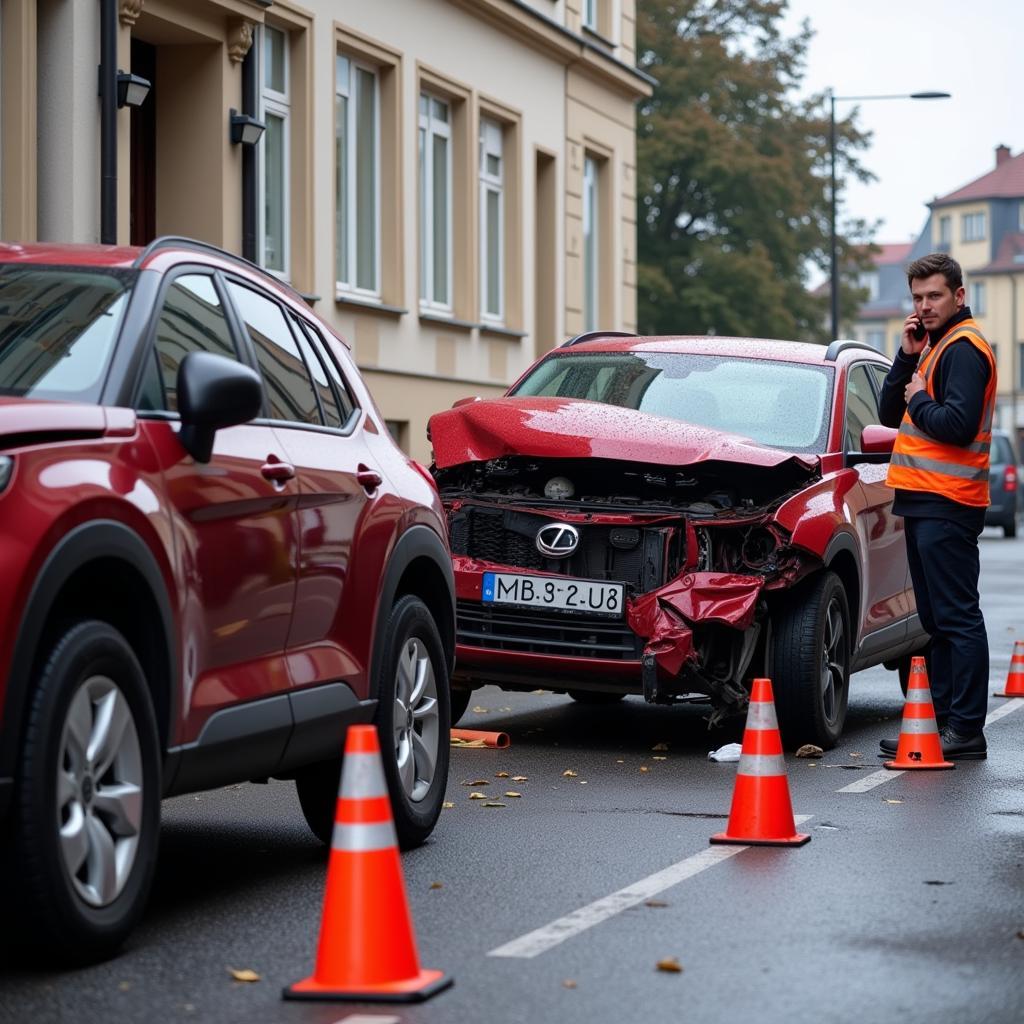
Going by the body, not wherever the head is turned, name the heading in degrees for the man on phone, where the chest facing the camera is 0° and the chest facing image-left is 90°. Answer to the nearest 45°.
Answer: approximately 45°

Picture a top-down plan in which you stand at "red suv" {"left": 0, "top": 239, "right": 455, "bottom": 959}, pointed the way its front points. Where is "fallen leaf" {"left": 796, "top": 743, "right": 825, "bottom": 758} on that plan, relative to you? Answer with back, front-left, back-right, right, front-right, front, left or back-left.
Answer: back

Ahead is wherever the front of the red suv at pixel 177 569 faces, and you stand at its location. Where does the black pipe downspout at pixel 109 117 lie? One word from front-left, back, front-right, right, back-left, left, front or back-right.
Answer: back-right

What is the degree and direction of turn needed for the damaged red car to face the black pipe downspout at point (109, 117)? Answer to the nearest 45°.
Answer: approximately 90° to its right

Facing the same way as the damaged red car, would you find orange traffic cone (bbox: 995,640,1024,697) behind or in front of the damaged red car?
behind

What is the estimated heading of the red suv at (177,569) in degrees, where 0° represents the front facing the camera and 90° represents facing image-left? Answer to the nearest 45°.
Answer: approximately 45°

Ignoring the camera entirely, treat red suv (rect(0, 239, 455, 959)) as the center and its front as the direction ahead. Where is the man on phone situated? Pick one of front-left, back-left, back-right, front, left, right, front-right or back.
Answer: back
